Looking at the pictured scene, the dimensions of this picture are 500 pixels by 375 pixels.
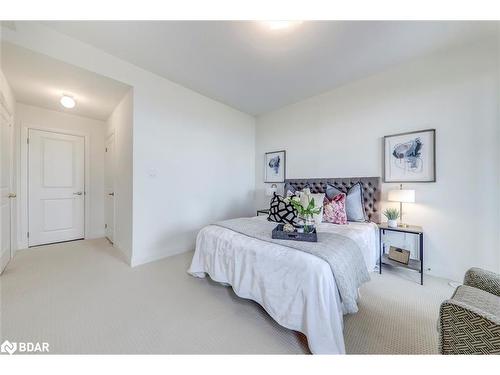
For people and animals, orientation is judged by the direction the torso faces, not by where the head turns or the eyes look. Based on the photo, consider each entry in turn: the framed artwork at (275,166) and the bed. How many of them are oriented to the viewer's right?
0

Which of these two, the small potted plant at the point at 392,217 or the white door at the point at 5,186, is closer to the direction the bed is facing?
the white door

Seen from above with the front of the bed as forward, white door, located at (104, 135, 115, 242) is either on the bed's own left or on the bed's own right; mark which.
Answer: on the bed's own right

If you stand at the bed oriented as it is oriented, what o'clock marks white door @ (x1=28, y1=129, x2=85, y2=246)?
The white door is roughly at 2 o'clock from the bed.

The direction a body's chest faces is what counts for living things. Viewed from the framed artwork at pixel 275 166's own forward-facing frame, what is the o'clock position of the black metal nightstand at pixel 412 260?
The black metal nightstand is roughly at 9 o'clock from the framed artwork.

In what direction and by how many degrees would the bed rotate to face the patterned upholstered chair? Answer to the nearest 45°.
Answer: approximately 90° to its left

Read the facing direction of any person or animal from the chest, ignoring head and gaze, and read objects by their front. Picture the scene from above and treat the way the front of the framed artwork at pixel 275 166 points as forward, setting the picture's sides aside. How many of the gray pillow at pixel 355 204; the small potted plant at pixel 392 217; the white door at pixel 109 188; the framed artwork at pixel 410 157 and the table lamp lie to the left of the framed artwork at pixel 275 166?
4

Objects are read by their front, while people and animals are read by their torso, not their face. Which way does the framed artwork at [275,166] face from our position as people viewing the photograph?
facing the viewer and to the left of the viewer

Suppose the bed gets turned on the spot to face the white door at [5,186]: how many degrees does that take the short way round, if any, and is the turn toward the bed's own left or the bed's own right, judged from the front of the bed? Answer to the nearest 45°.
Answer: approximately 45° to the bed's own right
